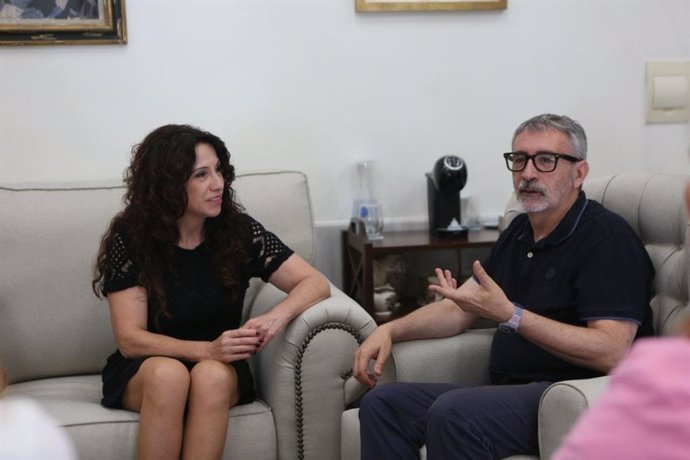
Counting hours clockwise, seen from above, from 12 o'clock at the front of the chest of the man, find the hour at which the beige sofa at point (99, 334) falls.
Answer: The beige sofa is roughly at 2 o'clock from the man.

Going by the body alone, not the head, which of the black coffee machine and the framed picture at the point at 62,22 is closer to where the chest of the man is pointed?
the framed picture

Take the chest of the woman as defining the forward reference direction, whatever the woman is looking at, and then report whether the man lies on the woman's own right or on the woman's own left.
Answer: on the woman's own left

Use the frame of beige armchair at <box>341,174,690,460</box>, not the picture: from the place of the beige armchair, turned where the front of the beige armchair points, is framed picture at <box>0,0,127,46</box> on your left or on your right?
on your right

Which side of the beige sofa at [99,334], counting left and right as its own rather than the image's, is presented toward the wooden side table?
left

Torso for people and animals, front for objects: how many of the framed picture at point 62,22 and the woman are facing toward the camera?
2

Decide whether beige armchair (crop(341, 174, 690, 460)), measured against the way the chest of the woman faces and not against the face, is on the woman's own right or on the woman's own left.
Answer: on the woman's own left

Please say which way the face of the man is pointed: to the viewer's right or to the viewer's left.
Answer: to the viewer's left

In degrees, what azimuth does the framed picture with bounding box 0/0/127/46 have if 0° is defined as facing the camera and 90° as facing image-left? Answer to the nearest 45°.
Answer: approximately 0°

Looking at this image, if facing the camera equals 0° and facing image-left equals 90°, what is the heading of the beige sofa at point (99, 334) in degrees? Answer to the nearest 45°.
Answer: approximately 0°

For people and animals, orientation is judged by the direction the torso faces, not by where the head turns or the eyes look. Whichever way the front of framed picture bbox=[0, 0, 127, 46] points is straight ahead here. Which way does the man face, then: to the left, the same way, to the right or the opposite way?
to the right
